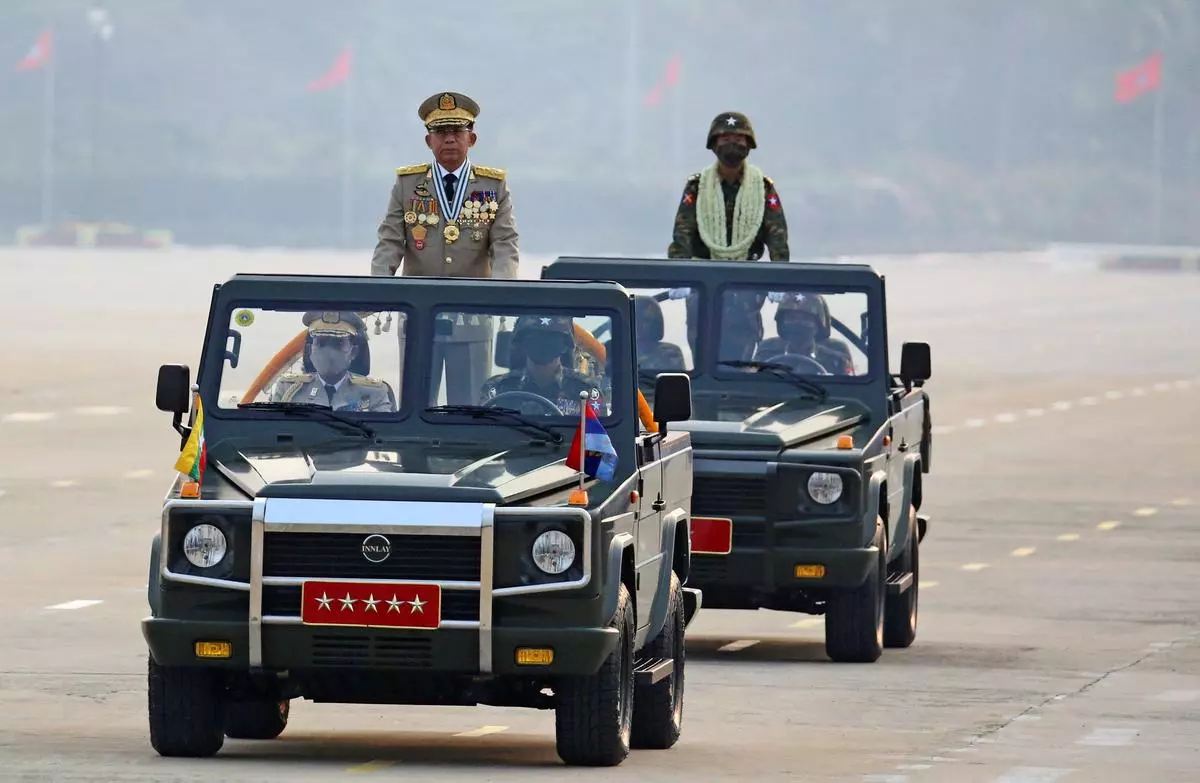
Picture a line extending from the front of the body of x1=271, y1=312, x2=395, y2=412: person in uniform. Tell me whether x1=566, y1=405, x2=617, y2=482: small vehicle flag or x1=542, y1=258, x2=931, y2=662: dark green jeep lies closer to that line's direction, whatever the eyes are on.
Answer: the small vehicle flag

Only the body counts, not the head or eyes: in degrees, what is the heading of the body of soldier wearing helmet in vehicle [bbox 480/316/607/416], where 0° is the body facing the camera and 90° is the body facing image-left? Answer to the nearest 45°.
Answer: approximately 0°

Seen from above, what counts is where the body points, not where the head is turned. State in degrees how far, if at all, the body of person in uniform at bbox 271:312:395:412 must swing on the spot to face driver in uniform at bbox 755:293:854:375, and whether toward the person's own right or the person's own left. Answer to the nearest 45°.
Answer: approximately 135° to the person's own left

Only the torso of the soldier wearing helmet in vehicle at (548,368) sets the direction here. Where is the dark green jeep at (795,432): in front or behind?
behind
